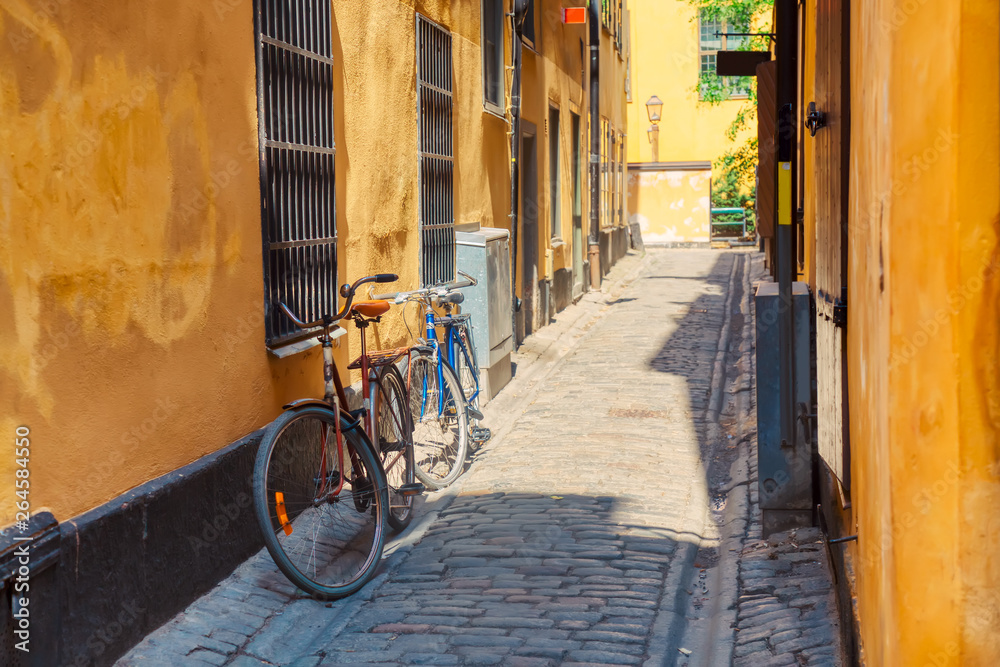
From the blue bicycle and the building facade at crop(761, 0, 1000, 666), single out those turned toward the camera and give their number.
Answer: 1

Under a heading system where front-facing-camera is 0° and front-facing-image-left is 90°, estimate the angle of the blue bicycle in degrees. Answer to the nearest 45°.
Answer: approximately 0°

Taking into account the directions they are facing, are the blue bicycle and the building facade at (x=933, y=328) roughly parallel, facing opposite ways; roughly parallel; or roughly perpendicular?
roughly perpendicular

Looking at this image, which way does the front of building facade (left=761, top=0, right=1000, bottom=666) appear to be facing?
to the viewer's left

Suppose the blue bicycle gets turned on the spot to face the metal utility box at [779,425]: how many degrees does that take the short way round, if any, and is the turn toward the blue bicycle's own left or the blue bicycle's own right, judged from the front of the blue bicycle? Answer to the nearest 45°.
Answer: approximately 45° to the blue bicycle's own left

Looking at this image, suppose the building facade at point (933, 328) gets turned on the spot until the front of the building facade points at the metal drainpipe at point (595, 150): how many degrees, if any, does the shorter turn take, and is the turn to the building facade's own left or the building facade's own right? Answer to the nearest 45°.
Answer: approximately 90° to the building facade's own right

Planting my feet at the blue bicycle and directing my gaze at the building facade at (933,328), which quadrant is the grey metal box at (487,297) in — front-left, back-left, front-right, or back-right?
back-left

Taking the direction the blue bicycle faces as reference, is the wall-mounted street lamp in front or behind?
behind

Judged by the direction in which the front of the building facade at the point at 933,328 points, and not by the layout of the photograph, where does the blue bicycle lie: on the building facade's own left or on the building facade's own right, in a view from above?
on the building facade's own right
